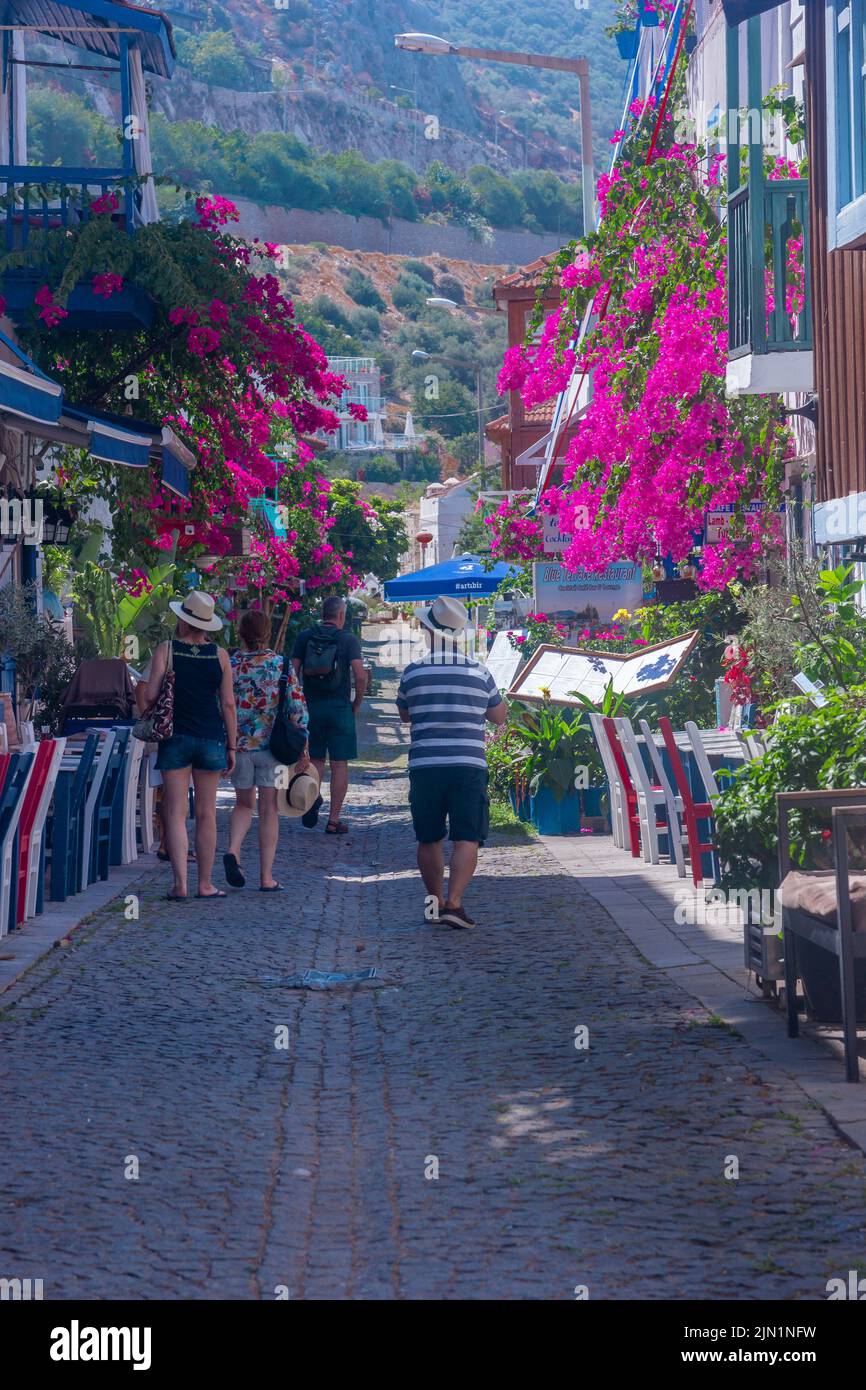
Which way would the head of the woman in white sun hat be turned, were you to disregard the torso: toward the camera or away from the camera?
away from the camera

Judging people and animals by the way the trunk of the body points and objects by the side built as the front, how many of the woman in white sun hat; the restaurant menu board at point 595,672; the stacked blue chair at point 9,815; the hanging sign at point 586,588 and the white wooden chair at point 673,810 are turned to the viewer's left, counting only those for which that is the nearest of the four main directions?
1

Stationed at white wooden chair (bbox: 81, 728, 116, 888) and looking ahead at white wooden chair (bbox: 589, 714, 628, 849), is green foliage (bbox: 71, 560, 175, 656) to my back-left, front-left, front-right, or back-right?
front-left

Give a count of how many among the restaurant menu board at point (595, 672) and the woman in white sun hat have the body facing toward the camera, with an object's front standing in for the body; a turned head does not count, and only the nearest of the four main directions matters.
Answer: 1

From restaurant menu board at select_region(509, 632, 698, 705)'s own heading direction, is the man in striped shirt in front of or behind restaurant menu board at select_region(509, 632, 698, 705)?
in front

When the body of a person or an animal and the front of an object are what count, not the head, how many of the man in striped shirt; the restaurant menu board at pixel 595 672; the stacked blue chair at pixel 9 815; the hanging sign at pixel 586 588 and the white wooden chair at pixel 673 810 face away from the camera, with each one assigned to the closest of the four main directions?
1

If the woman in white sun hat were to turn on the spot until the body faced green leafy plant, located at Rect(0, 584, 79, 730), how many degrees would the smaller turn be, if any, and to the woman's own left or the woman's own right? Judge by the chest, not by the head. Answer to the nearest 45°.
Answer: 0° — they already face it

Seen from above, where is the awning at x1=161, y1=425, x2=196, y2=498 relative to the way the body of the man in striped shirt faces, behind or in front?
in front

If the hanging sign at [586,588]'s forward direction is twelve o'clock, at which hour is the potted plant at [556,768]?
The potted plant is roughly at 12 o'clock from the hanging sign.

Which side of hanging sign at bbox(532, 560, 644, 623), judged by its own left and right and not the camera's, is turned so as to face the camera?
front

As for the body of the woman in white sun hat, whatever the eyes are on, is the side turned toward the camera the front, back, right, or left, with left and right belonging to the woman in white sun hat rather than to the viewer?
back

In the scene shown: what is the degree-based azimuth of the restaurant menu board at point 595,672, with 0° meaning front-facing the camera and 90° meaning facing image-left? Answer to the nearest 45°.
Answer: approximately 0°

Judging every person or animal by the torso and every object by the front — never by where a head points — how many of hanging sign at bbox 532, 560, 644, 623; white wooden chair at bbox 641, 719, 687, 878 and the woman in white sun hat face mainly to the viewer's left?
0

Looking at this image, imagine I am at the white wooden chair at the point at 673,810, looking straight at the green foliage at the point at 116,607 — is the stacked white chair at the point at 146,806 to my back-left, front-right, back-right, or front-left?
front-left

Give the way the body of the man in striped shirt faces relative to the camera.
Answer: away from the camera

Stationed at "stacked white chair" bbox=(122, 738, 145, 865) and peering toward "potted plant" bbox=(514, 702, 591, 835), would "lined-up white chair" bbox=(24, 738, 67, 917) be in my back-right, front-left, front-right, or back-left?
back-right
